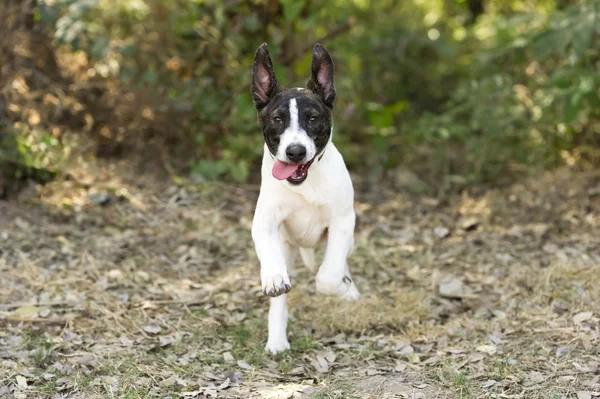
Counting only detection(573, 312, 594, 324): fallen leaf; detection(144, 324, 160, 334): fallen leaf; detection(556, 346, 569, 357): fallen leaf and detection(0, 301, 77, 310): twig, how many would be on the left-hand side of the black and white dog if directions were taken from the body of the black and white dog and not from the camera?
2

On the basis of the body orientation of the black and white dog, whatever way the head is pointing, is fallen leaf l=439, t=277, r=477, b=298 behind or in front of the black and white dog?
behind

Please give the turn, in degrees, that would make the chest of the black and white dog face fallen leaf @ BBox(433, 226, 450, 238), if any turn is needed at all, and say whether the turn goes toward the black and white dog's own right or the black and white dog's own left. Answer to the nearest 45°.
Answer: approximately 135° to the black and white dog's own left

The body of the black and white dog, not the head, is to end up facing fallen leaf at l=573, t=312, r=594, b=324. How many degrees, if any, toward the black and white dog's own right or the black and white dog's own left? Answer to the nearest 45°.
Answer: approximately 90° to the black and white dog's own left

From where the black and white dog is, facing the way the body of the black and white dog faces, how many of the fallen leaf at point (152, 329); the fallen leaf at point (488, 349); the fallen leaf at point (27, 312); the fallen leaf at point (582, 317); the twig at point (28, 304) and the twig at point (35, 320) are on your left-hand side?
2

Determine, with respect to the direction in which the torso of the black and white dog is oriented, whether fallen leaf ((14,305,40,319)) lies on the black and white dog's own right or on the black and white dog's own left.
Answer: on the black and white dog's own right

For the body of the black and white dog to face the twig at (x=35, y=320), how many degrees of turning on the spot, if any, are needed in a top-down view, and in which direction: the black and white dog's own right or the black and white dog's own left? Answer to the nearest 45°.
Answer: approximately 90° to the black and white dog's own right

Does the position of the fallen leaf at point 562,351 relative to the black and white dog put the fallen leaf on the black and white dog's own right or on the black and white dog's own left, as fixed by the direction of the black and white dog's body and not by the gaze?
on the black and white dog's own left

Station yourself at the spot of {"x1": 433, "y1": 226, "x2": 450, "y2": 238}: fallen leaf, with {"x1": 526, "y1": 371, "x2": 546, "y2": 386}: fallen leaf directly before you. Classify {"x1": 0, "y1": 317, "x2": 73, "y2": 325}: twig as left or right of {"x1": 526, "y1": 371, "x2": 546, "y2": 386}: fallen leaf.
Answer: right

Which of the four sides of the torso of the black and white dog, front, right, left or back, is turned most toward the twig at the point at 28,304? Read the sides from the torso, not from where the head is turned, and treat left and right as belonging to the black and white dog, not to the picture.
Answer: right

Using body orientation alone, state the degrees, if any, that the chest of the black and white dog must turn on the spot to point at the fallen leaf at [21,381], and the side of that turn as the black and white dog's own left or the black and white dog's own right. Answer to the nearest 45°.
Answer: approximately 90° to the black and white dog's own right

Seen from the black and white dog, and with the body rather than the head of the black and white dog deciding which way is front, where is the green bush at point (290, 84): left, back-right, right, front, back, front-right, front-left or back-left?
back

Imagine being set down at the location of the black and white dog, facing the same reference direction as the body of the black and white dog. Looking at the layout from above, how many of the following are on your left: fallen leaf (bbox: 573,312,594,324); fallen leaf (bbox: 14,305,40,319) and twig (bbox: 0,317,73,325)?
1

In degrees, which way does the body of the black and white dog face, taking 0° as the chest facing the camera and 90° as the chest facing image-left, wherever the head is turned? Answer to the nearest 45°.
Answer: approximately 0°
